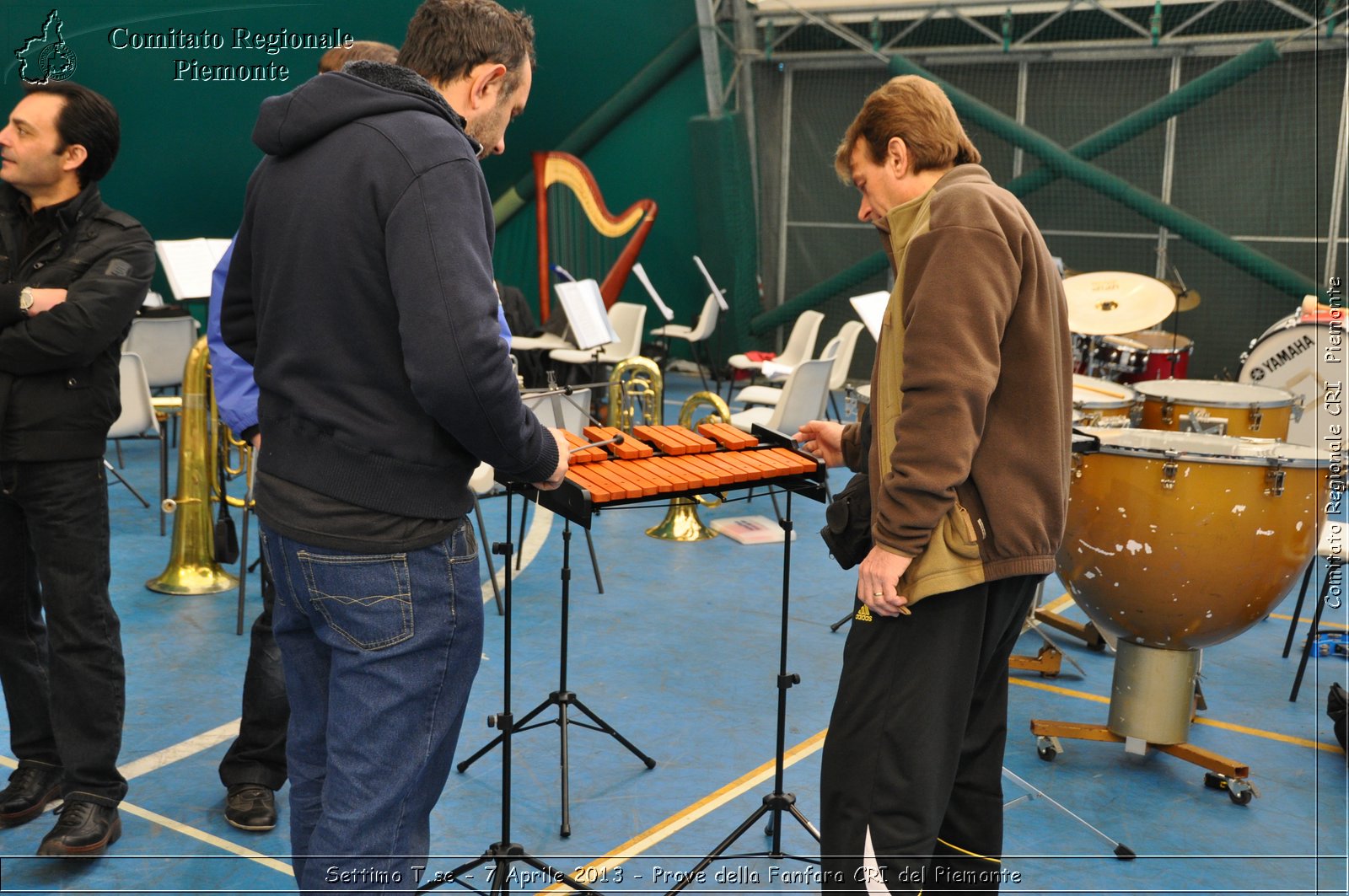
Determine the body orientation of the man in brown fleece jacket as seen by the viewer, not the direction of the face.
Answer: to the viewer's left

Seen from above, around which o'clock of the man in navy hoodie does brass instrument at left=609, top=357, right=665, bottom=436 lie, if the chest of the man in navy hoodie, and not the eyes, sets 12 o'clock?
The brass instrument is roughly at 11 o'clock from the man in navy hoodie.

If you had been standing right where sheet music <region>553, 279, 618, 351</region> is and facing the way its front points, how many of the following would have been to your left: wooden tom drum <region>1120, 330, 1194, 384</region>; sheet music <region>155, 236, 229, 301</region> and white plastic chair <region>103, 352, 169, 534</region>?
1

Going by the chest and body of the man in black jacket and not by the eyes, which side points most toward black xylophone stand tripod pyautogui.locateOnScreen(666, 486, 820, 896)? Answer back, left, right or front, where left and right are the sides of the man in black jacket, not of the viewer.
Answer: left

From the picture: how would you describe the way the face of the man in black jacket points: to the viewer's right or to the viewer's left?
to the viewer's left

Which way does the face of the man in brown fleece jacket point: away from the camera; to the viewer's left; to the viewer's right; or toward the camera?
to the viewer's left

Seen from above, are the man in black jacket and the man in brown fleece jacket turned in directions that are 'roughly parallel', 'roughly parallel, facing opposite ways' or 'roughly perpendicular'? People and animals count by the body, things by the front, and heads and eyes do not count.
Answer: roughly perpendicular

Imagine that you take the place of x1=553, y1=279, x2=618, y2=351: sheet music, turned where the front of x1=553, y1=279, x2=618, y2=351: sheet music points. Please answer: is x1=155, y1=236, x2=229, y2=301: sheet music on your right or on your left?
on your right

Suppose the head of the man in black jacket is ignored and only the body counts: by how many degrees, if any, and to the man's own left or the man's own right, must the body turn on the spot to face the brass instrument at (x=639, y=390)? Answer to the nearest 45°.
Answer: approximately 180°

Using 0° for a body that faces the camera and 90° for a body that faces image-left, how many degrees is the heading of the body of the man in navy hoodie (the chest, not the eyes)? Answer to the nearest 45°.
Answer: approximately 225°
